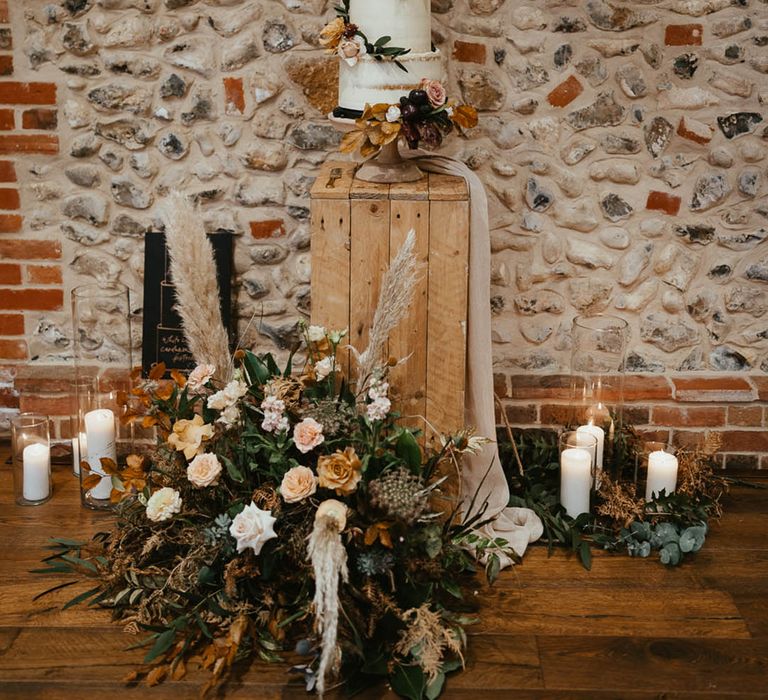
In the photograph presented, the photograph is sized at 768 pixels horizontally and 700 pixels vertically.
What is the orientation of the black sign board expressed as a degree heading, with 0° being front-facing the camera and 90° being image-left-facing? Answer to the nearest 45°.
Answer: approximately 0°

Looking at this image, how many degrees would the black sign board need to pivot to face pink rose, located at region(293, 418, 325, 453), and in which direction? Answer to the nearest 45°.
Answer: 0° — it already faces it

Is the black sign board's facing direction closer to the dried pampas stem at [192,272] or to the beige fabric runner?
the dried pampas stem

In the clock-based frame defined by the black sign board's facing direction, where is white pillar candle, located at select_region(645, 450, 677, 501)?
The white pillar candle is roughly at 10 o'clock from the black sign board.

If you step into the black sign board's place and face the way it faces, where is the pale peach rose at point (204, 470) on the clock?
The pale peach rose is roughly at 12 o'clock from the black sign board.

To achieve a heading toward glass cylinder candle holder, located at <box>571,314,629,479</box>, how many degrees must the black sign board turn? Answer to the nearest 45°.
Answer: approximately 45° to its left

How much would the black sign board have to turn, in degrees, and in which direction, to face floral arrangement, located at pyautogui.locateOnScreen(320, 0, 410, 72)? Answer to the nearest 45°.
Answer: approximately 45° to its left
